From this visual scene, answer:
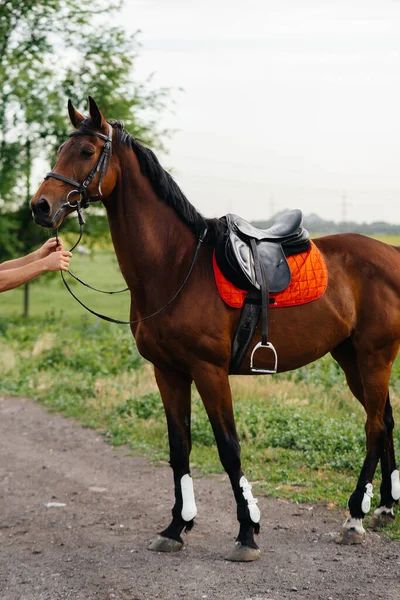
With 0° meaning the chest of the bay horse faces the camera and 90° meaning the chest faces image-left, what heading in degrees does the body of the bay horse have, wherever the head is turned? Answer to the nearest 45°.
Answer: approximately 45°

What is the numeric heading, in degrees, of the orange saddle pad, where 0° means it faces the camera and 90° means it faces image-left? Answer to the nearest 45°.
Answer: approximately 90°
